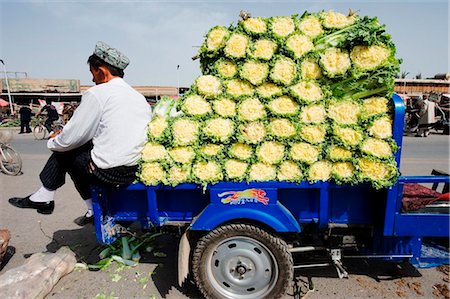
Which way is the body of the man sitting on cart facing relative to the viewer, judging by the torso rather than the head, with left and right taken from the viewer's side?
facing away from the viewer and to the left of the viewer

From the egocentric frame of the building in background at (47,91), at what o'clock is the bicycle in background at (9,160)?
The bicycle in background is roughly at 12 o'clock from the building in background.

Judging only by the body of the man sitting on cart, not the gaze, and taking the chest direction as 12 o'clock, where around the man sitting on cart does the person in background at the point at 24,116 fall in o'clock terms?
The person in background is roughly at 1 o'clock from the man sitting on cart.

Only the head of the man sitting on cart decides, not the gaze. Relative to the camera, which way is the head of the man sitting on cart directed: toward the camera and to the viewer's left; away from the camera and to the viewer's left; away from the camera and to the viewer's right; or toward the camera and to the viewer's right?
away from the camera and to the viewer's left
